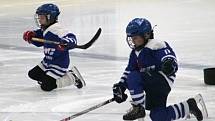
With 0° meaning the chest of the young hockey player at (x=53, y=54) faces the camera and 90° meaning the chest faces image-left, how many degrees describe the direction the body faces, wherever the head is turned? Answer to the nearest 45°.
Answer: approximately 45°

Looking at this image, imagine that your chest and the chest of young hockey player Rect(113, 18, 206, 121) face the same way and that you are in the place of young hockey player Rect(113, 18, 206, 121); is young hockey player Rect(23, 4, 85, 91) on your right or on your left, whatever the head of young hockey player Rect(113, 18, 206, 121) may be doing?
on your right

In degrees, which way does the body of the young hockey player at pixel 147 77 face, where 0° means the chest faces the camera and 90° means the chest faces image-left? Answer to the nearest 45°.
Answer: approximately 45°

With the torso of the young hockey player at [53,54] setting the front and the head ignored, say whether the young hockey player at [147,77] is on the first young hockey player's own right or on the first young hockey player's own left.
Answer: on the first young hockey player's own left
